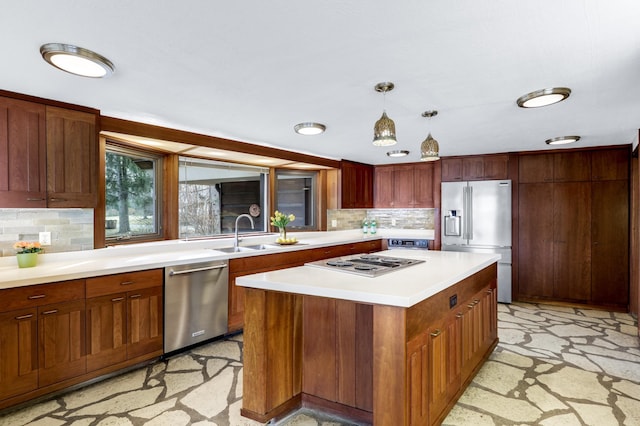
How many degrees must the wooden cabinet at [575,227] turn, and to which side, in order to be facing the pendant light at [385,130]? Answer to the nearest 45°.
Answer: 0° — it already faces it

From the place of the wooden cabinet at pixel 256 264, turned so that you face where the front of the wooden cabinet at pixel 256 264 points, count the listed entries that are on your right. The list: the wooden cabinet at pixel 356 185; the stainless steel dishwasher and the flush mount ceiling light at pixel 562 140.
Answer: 1

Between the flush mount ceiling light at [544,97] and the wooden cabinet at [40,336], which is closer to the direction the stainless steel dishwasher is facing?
the flush mount ceiling light

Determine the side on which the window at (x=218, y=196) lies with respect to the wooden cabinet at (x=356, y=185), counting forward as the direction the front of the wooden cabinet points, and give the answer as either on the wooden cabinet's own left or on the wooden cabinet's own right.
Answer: on the wooden cabinet's own right

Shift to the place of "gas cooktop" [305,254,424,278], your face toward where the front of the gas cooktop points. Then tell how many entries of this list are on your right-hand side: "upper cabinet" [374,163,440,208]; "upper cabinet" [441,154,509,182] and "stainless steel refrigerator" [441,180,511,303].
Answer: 0

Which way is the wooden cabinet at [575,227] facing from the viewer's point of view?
toward the camera

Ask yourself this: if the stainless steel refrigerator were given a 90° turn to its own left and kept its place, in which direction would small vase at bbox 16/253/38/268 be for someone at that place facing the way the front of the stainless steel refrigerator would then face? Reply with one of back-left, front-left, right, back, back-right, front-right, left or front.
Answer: back-right

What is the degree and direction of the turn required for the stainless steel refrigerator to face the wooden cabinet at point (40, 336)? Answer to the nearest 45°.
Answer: approximately 45° to its right

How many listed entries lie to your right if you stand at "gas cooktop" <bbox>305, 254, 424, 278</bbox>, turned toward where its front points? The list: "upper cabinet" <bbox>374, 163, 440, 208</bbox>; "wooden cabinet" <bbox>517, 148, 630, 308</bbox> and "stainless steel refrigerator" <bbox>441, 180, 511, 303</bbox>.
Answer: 0

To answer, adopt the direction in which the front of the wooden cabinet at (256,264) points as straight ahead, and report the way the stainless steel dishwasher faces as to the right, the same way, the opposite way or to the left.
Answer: the same way

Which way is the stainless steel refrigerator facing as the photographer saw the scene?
facing the viewer

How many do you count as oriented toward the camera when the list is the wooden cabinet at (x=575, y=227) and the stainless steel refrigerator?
2
